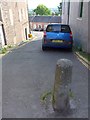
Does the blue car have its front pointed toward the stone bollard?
no

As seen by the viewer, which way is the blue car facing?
away from the camera
